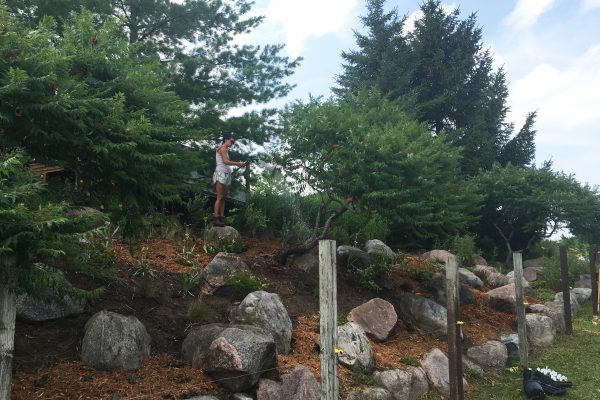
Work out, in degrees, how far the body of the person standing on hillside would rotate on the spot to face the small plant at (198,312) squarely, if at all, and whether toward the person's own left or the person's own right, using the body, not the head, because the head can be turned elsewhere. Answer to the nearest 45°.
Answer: approximately 90° to the person's own right

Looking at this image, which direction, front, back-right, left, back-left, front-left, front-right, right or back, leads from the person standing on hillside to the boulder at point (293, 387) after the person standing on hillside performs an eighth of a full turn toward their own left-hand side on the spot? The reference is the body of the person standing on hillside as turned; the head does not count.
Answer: back-right

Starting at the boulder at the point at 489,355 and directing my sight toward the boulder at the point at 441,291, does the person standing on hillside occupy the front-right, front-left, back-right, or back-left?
front-left

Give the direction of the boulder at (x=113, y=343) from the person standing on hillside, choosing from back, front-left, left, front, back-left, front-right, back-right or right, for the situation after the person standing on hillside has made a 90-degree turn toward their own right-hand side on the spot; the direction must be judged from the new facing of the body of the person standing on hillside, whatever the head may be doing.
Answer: front

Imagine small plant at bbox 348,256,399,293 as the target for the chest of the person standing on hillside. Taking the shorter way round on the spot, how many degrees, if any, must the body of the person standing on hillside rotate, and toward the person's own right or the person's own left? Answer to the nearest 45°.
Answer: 0° — they already face it

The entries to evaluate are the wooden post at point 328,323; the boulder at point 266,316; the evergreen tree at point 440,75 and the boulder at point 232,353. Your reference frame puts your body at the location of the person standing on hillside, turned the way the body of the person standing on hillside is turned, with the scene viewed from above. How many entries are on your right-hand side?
3

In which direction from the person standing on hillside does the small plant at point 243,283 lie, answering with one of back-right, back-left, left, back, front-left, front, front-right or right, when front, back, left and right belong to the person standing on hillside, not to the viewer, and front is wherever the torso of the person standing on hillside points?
right

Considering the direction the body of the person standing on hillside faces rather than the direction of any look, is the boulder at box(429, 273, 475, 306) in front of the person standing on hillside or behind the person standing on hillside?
in front

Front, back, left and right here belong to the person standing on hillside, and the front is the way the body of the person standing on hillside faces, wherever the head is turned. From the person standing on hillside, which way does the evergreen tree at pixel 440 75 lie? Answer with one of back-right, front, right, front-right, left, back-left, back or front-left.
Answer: front-left

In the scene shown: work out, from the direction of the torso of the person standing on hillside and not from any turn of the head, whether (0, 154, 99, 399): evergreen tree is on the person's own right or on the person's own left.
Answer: on the person's own right

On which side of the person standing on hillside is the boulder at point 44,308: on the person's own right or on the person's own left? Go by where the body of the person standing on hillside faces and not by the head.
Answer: on the person's own right

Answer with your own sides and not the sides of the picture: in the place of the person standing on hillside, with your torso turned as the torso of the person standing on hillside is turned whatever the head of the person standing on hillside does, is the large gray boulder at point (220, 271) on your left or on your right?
on your right

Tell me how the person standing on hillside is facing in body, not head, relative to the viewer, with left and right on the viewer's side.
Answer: facing to the right of the viewer

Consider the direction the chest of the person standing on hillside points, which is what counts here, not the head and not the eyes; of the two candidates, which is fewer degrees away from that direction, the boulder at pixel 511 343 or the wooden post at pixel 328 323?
the boulder

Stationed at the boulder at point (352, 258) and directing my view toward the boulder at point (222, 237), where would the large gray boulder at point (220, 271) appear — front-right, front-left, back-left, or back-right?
front-left

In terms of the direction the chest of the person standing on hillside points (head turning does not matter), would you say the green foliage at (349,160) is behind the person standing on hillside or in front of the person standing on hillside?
in front
